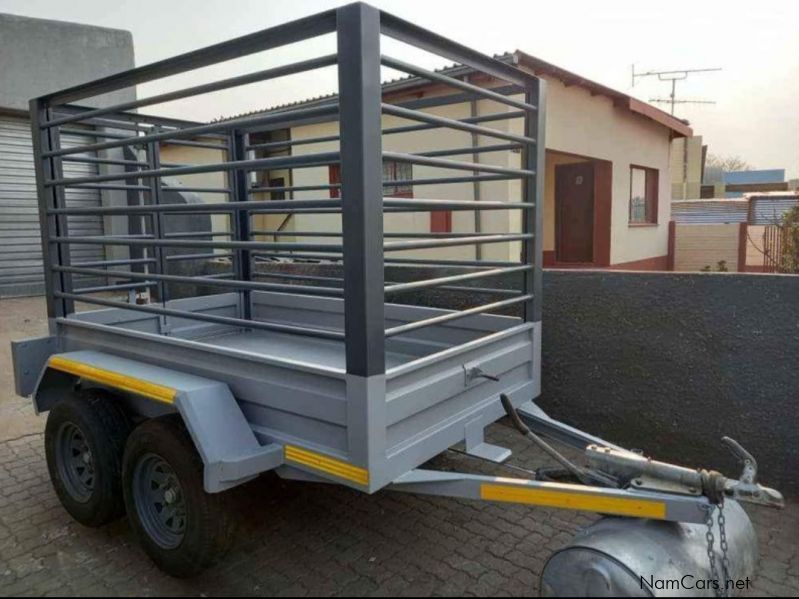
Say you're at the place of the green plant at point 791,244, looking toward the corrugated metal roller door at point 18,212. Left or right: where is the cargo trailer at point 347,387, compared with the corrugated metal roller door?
left

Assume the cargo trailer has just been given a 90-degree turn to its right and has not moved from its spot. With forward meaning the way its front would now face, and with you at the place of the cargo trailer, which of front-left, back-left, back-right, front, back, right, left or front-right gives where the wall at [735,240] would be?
back

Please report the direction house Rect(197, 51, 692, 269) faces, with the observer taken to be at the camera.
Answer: facing the viewer and to the right of the viewer

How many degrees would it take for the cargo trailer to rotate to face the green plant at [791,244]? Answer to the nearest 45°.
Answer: approximately 90° to its left

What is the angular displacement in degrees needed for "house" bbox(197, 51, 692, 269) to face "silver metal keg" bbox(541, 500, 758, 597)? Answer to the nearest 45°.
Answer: approximately 45° to its right

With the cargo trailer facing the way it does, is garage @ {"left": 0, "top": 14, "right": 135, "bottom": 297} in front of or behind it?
behind

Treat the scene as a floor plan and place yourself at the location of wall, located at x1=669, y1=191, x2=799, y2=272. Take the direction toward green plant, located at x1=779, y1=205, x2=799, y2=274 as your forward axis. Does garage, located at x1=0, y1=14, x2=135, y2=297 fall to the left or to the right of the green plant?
right

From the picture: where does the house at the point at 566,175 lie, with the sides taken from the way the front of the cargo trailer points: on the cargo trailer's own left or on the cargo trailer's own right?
on the cargo trailer's own left

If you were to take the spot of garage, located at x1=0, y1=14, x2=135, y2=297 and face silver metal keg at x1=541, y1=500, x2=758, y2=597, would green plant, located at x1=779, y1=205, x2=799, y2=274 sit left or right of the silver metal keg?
left

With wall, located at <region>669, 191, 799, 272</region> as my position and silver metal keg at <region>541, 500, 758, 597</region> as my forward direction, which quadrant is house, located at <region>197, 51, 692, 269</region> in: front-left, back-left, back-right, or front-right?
front-right

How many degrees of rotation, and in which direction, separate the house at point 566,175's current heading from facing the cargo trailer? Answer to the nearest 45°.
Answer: approximately 45° to its right

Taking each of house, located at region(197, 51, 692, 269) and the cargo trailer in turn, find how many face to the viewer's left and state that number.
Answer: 0
